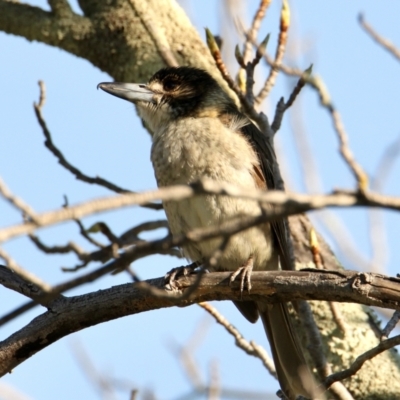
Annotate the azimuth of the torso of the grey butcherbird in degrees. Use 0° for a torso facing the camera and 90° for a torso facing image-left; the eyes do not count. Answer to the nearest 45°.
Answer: approximately 45°
